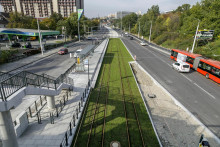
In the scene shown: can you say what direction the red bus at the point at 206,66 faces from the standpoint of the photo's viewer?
facing away from the viewer and to the left of the viewer

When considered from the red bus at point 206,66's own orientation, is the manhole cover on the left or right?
on its left
